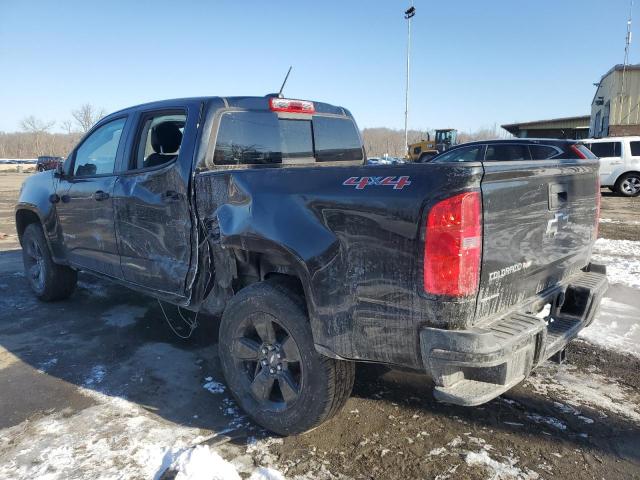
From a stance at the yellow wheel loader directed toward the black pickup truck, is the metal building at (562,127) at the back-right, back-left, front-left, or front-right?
back-left

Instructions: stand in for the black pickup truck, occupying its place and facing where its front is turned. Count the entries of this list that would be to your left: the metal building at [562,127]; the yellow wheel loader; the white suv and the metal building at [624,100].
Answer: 0

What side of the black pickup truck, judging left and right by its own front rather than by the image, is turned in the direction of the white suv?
right

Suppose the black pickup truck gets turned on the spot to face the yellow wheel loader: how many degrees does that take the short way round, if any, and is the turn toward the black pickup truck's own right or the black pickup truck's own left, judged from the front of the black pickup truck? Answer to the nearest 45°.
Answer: approximately 45° to the black pickup truck's own right

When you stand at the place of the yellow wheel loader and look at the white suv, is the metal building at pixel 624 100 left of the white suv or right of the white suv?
left

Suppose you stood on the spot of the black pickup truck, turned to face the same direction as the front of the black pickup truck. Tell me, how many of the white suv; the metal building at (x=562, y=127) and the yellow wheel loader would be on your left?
0

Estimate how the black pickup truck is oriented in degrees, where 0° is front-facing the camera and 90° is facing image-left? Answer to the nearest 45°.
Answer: approximately 135°

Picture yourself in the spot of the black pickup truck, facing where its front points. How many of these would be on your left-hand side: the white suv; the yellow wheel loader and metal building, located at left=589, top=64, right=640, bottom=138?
0

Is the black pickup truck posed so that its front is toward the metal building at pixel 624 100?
no

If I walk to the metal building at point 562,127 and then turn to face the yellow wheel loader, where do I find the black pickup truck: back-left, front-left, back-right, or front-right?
front-left
